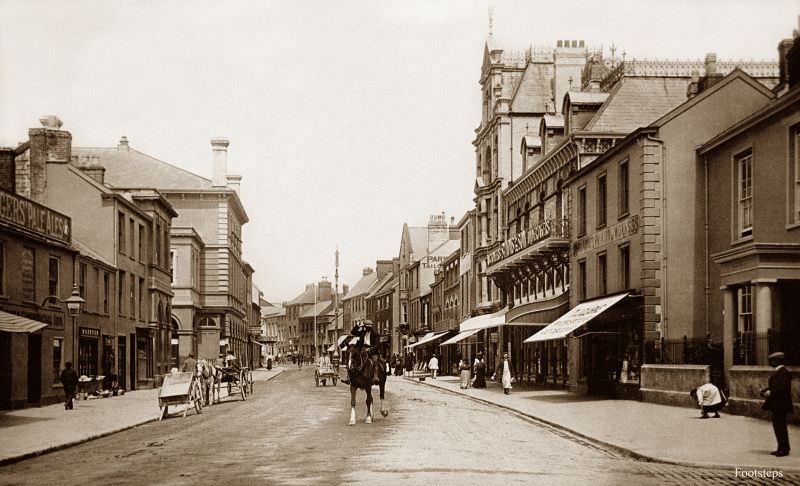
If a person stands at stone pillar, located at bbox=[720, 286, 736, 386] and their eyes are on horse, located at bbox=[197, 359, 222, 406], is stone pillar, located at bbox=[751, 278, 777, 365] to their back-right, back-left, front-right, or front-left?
back-left

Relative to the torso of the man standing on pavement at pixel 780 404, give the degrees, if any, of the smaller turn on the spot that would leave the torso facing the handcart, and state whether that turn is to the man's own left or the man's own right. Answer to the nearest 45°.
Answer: approximately 45° to the man's own right

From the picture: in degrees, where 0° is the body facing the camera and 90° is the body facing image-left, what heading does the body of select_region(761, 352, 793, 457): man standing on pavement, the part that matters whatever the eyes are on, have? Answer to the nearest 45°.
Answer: approximately 90°

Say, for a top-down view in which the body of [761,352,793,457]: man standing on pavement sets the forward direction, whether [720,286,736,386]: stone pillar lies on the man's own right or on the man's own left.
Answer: on the man's own right

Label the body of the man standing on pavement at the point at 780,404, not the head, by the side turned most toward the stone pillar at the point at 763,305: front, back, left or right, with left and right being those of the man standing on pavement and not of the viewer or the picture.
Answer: right
